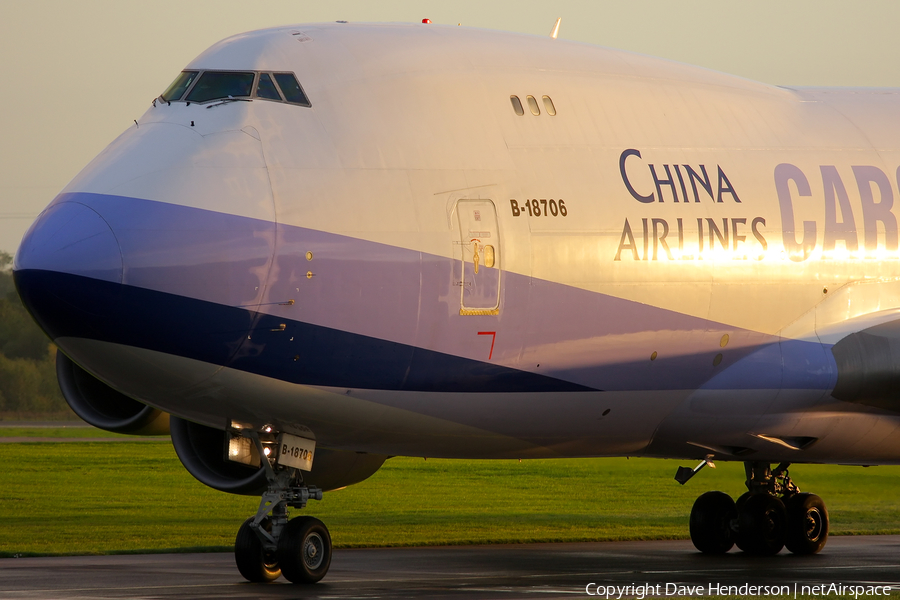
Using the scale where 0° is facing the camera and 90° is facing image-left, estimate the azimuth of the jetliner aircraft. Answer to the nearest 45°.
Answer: approximately 45°
